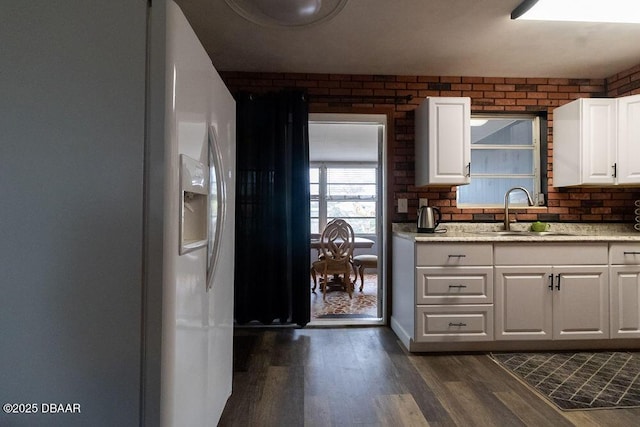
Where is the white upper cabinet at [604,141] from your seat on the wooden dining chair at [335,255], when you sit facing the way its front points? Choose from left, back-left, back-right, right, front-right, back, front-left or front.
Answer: back

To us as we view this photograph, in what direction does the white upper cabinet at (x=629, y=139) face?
facing the viewer and to the left of the viewer

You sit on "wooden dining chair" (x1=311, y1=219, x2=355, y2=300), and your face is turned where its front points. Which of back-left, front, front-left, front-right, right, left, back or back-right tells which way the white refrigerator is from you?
back-left

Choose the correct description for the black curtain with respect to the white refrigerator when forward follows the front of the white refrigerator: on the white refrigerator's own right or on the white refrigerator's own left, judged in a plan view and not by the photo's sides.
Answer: on the white refrigerator's own left

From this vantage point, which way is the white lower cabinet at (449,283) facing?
toward the camera

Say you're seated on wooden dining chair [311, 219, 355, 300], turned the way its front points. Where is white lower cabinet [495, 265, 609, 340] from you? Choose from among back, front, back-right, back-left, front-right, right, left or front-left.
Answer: back

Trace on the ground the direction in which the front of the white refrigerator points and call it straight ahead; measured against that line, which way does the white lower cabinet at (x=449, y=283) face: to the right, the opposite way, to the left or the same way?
to the right

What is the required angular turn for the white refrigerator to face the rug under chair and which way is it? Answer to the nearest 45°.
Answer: approximately 90° to its left

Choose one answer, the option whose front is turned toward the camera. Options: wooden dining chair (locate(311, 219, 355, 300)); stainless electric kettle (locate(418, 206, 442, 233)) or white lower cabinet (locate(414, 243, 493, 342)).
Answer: the white lower cabinet

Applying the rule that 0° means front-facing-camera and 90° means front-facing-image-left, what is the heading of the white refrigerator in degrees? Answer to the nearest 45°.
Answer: approximately 315°
